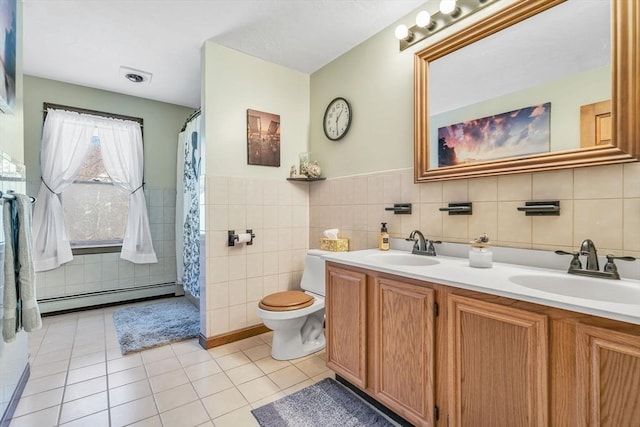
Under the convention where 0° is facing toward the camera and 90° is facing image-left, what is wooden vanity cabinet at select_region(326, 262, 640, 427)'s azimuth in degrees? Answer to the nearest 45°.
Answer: approximately 45°

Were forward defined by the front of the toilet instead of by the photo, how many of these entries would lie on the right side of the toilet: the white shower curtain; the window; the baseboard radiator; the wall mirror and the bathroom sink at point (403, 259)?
3

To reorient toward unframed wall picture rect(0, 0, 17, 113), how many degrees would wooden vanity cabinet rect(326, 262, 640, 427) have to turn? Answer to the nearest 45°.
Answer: approximately 45° to its right

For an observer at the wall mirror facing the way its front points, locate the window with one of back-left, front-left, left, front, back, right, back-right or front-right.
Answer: front-right

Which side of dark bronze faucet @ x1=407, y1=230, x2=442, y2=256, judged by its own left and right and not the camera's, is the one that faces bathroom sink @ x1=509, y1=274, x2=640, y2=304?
left

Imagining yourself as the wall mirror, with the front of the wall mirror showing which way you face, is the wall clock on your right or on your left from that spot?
on your right

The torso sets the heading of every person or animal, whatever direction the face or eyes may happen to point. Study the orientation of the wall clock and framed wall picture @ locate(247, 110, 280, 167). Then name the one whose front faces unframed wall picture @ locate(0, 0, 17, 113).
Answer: the wall clock

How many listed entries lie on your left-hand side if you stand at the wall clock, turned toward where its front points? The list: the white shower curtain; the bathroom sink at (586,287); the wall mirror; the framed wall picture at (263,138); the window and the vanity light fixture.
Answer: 3

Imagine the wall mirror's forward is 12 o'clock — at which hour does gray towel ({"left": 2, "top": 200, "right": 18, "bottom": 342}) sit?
The gray towel is roughly at 12 o'clock from the wall mirror.

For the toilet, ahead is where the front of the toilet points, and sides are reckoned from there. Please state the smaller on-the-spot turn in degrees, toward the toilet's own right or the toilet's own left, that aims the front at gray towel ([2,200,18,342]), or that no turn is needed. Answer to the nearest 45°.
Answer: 0° — it already faces it

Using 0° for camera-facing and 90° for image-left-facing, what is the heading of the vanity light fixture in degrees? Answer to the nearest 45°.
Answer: approximately 45°

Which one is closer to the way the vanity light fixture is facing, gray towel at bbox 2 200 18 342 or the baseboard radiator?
the gray towel
